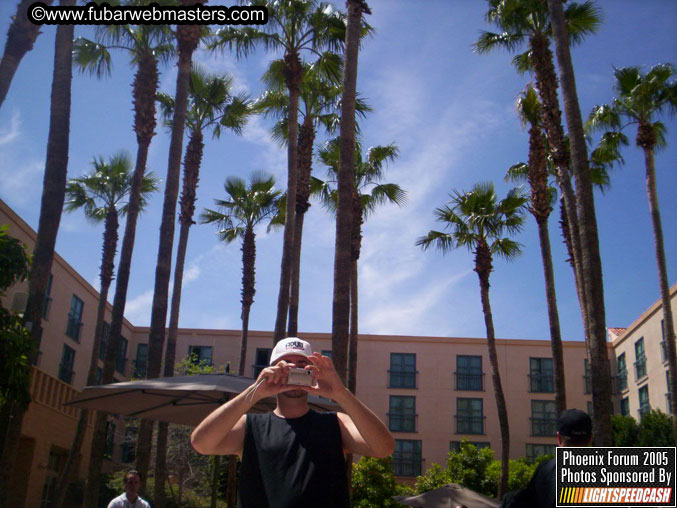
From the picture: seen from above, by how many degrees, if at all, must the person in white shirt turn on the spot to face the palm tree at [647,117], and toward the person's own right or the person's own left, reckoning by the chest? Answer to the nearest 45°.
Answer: approximately 135° to the person's own left

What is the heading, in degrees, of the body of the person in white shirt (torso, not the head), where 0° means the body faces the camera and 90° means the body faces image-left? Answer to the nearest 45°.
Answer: approximately 0°

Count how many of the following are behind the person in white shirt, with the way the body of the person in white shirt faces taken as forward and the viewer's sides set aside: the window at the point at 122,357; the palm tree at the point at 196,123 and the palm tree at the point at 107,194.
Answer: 3

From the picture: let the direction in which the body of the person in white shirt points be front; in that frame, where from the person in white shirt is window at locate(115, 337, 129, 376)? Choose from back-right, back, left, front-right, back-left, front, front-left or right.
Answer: back

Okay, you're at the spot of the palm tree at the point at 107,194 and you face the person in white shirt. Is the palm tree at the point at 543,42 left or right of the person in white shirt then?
left

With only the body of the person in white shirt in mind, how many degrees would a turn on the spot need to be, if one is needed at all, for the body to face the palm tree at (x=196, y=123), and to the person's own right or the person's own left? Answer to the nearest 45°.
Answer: approximately 180°
